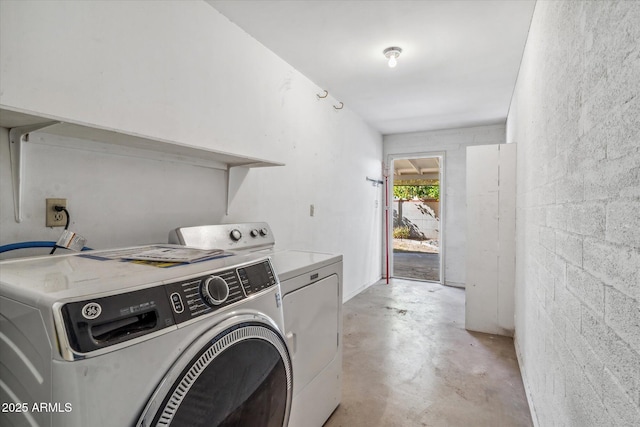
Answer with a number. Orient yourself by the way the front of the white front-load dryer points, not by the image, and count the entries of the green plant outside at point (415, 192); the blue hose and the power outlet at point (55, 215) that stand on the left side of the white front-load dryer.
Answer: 1

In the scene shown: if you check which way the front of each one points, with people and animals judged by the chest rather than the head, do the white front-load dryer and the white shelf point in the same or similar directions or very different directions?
same or similar directions

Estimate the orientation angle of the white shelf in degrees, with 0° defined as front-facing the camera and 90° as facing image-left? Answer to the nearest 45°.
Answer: approximately 315°

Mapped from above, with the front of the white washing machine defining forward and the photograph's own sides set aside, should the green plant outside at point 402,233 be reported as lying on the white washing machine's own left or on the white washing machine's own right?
on the white washing machine's own left

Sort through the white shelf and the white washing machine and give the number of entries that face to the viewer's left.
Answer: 0

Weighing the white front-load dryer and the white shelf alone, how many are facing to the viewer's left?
0

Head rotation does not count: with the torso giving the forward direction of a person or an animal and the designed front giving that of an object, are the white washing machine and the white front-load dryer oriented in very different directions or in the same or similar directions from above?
same or similar directions

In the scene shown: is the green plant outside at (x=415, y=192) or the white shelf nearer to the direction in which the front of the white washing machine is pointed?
the green plant outside

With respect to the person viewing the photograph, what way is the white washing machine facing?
facing the viewer and to the right of the viewer
